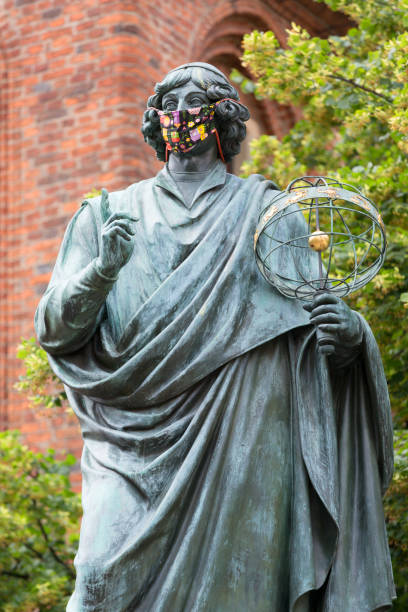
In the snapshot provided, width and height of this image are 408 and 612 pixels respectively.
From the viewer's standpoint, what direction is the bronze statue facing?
toward the camera
